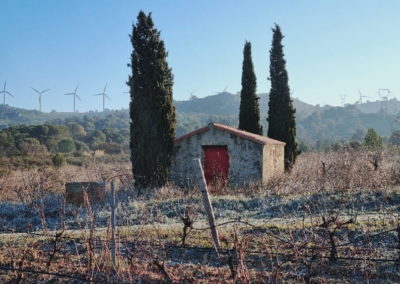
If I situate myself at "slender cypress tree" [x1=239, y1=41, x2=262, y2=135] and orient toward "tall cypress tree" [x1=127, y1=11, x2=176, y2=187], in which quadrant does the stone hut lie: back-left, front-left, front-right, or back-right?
front-left

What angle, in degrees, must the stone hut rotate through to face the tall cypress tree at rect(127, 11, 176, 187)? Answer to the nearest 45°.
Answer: approximately 90° to its right

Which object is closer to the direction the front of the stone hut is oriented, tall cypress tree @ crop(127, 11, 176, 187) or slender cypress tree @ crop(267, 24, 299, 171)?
the tall cypress tree

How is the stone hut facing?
toward the camera

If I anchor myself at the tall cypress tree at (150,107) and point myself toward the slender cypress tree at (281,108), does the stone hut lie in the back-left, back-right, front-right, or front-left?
front-right

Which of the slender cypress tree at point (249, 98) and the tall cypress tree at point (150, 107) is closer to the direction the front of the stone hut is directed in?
the tall cypress tree

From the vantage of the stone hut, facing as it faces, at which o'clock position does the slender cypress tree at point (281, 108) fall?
The slender cypress tree is roughly at 7 o'clock from the stone hut.

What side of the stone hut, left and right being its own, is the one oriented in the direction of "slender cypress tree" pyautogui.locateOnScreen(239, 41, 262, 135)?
back
